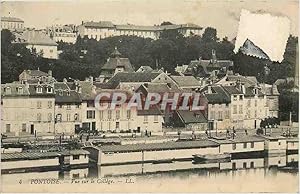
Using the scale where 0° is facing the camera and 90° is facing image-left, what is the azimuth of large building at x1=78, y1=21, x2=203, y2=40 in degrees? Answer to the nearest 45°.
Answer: approximately 0°

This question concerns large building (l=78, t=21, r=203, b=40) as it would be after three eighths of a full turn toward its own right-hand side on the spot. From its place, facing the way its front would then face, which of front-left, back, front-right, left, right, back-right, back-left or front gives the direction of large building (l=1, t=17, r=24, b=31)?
front-left
